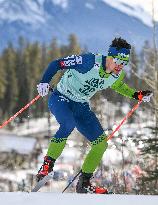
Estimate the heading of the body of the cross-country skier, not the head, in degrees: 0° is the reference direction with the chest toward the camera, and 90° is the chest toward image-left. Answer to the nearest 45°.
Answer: approximately 315°
